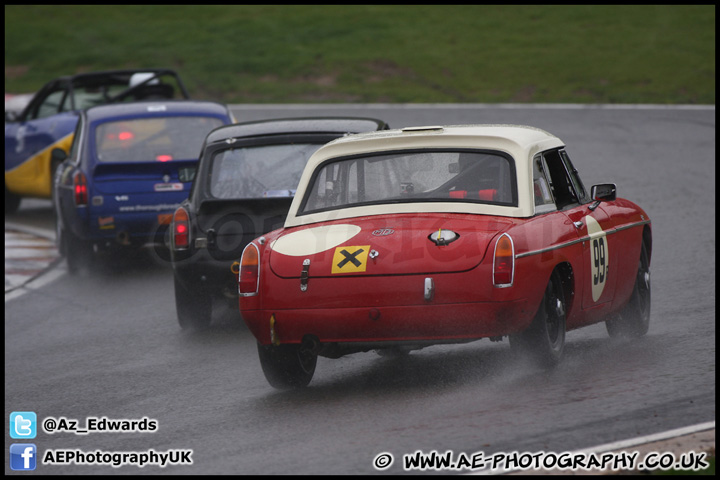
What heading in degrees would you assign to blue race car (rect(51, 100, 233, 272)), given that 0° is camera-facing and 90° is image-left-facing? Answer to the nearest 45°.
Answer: approximately 180°

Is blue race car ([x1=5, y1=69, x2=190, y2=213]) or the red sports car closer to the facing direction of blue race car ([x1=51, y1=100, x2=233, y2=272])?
the blue race car

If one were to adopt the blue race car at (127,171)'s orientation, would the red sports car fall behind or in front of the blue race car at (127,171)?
behind

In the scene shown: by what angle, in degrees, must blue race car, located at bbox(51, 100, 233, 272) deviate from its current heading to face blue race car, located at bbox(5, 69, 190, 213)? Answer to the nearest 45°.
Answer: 0° — it already faces it
